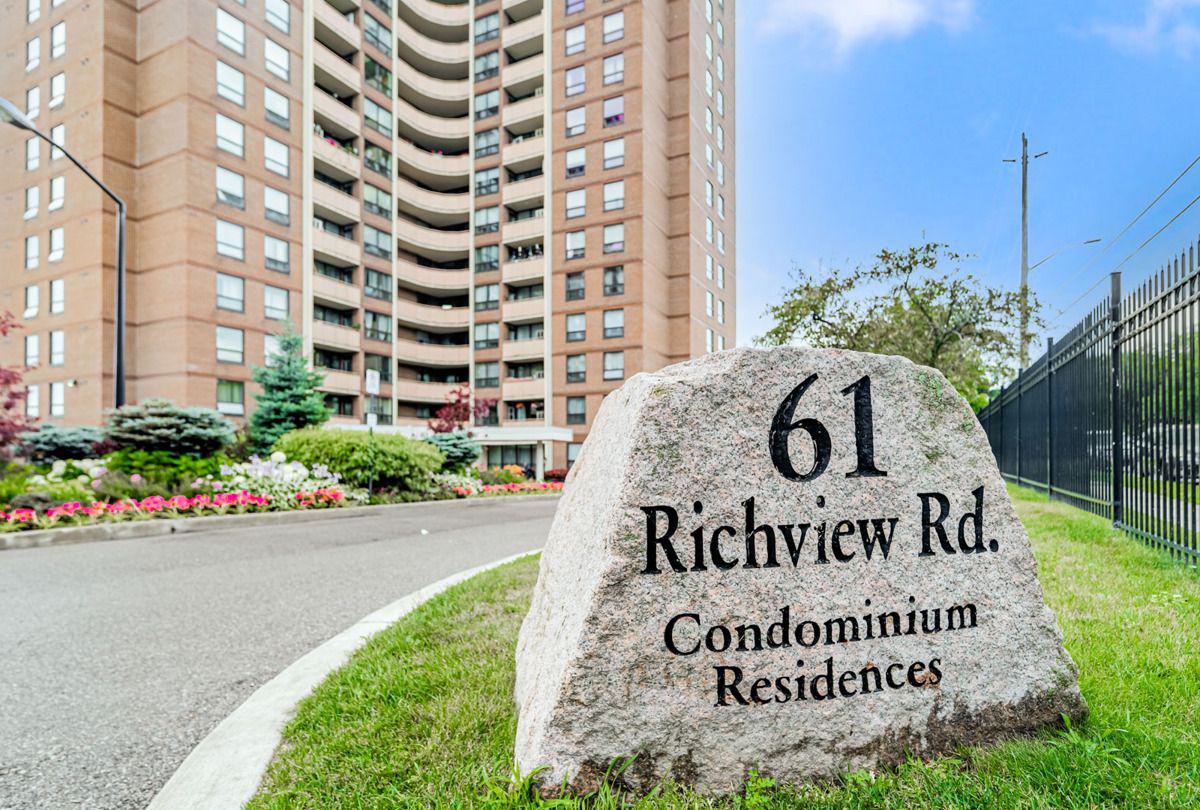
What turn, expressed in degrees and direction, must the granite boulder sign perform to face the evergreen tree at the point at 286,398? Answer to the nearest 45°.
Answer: approximately 180°

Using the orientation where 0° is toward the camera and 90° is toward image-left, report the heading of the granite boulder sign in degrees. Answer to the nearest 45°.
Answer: approximately 315°

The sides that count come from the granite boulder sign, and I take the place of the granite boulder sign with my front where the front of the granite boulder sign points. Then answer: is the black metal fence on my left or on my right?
on my left

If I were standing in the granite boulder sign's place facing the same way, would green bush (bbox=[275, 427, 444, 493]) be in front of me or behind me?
behind

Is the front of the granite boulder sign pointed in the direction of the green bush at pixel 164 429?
no

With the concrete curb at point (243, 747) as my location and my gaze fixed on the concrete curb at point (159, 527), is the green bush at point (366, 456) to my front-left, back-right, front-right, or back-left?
front-right

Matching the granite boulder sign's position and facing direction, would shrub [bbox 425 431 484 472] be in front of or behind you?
behind
